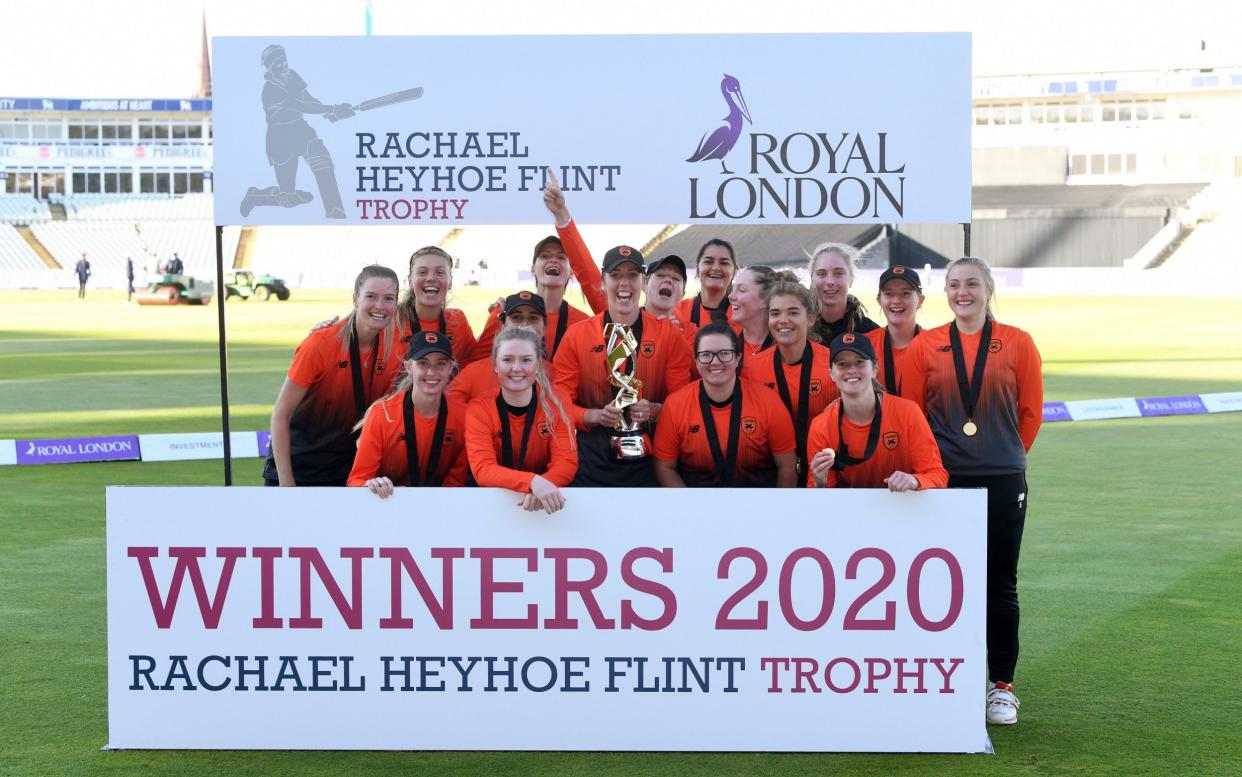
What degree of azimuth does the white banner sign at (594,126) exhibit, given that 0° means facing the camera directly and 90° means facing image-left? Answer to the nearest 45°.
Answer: approximately 0°

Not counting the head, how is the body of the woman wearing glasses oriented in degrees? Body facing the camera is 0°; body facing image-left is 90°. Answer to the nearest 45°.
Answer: approximately 0°

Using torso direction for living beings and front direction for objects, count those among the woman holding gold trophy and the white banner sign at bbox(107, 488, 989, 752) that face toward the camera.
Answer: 2
